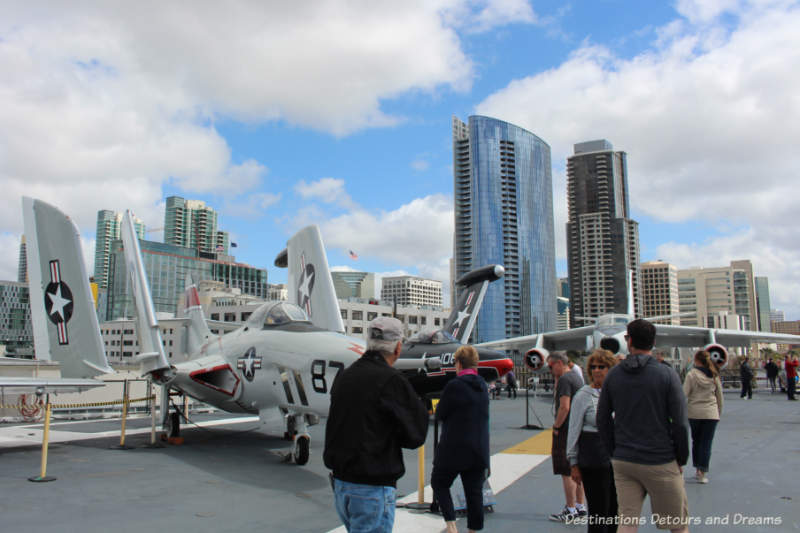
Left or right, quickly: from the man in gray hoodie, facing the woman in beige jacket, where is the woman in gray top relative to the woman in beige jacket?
left

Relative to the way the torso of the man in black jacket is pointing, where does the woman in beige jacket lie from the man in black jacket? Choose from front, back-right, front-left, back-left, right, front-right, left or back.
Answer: front

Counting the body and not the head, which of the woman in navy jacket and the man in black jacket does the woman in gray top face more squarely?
the man in black jacket

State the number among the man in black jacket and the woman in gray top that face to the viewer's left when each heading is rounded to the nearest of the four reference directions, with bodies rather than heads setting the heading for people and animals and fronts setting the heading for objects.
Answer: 0

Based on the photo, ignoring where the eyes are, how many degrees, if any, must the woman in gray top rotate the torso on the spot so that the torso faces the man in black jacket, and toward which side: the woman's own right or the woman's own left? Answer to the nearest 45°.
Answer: approximately 90° to the woman's own right

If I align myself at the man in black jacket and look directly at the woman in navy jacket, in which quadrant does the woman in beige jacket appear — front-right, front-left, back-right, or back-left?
front-right

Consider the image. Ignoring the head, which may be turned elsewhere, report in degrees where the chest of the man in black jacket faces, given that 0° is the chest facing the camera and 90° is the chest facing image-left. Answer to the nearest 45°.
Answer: approximately 225°

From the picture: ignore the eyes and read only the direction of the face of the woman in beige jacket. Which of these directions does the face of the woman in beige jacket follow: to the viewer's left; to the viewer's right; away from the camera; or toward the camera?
away from the camera

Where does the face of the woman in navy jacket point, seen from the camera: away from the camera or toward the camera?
away from the camera

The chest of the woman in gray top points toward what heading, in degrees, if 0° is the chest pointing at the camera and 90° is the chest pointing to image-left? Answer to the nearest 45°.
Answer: approximately 315°

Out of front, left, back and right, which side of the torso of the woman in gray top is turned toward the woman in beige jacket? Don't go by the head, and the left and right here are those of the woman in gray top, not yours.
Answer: left

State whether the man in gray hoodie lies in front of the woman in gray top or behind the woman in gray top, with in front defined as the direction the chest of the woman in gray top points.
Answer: in front
